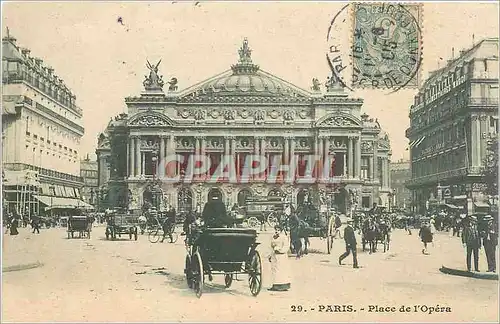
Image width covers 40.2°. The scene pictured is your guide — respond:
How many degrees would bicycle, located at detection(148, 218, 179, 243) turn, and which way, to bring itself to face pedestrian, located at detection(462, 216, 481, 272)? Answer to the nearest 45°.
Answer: approximately 135° to its left

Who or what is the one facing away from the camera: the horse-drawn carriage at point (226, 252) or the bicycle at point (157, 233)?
the horse-drawn carriage

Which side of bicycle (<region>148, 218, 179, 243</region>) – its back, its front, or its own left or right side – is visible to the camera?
left

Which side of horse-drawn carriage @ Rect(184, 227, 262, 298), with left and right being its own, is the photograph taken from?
back

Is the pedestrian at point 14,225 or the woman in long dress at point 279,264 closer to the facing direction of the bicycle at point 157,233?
the pedestrian

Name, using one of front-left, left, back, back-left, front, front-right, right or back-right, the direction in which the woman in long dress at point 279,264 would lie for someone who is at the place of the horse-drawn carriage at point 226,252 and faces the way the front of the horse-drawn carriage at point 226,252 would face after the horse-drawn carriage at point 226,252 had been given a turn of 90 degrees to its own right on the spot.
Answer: front-left

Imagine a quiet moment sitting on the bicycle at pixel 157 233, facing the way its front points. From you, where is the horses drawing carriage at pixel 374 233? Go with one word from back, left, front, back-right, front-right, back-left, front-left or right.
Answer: back-left

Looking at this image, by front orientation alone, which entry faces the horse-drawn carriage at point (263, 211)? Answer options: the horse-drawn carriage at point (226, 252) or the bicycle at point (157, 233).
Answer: the horse-drawn carriage at point (226, 252)

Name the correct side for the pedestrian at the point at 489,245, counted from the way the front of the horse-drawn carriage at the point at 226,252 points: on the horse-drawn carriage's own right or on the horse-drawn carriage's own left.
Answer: on the horse-drawn carriage's own right

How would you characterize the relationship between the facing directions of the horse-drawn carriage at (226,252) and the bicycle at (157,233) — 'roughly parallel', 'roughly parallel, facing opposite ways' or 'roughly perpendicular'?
roughly perpendicular

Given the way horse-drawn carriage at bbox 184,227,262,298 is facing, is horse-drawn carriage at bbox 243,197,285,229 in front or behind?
in front

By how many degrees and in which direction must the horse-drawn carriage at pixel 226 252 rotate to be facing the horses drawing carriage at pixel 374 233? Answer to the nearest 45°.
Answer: approximately 45° to its right
